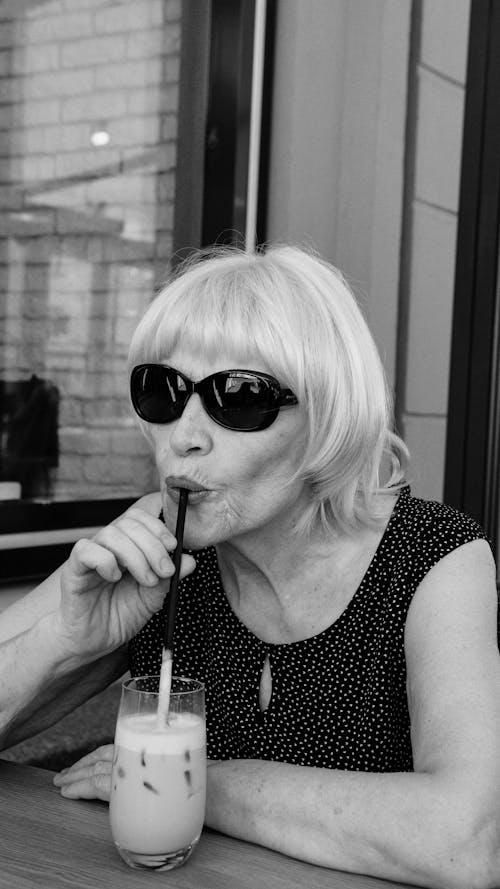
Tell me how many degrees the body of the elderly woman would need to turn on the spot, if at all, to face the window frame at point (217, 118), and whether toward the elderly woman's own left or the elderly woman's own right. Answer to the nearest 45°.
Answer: approximately 135° to the elderly woman's own right

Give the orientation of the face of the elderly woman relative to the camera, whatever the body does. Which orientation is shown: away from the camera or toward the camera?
toward the camera

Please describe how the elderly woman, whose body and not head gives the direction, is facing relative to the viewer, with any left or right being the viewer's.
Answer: facing the viewer and to the left of the viewer
